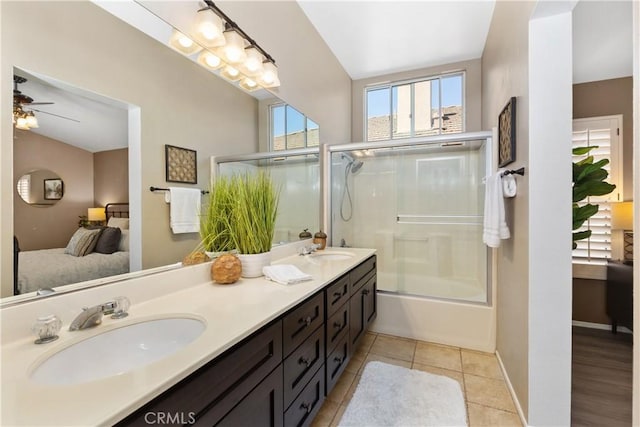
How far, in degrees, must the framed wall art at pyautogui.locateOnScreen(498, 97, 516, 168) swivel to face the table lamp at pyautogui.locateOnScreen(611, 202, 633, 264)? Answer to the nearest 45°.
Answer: approximately 135° to its right

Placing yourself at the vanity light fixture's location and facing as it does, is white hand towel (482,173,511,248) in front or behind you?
in front

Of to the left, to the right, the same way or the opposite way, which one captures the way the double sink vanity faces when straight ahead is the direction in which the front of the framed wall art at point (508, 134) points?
the opposite way

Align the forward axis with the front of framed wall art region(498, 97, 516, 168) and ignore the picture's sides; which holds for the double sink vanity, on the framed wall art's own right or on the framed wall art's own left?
on the framed wall art's own left

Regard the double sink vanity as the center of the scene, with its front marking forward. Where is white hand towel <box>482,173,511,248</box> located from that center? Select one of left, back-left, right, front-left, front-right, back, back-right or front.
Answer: front-left

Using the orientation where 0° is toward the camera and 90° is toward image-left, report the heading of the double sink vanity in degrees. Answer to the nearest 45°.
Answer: approximately 315°

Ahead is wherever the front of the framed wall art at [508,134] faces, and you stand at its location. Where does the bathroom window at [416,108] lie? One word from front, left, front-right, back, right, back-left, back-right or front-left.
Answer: front-right

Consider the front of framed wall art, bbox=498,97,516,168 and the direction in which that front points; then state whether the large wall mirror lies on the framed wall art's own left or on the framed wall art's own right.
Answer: on the framed wall art's own left

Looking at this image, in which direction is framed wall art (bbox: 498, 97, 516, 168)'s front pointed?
to the viewer's left

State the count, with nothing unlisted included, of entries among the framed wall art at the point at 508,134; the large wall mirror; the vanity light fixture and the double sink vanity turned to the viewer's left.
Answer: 1

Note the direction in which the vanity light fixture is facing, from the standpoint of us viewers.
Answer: facing the viewer and to the right of the viewer

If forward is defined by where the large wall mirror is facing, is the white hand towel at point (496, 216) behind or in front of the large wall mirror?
in front
